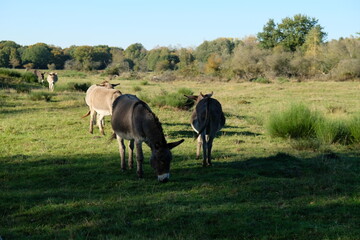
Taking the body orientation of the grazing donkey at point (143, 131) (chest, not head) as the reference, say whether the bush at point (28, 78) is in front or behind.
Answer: behind

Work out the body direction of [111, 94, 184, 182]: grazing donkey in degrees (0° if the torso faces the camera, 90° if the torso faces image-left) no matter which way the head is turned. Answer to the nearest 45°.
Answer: approximately 315°

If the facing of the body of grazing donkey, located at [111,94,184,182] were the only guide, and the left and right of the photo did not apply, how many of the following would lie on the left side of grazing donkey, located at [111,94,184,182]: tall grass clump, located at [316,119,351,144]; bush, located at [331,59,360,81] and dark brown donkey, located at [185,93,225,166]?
3

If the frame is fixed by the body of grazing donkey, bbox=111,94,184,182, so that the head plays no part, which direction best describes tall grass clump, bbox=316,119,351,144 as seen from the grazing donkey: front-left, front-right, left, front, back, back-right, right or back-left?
left

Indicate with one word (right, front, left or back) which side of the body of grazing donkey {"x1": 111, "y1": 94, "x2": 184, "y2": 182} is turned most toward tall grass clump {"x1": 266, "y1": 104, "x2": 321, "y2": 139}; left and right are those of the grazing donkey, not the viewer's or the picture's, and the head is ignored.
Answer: left

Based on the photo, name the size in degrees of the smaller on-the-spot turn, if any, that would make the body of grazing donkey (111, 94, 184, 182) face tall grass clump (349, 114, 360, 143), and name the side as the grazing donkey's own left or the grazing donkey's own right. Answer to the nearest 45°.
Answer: approximately 90° to the grazing donkey's own left

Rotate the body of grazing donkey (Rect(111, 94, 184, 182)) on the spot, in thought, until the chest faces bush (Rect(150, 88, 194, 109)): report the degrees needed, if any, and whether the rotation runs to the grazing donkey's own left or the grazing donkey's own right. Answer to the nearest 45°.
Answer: approximately 135° to the grazing donkey's own left

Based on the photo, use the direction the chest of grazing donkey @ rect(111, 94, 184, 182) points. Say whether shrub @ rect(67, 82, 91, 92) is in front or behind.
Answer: behind

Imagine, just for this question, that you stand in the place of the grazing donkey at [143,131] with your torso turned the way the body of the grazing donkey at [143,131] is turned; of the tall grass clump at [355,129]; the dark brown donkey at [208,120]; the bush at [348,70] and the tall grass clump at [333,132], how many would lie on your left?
4

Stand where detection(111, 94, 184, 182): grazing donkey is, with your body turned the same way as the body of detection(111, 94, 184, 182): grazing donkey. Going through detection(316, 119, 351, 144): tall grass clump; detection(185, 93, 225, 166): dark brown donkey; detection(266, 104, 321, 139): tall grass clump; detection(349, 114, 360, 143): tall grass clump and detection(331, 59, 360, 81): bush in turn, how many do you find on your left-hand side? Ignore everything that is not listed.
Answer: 5

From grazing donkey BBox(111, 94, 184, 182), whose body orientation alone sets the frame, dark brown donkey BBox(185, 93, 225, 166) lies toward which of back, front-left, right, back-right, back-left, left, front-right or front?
left

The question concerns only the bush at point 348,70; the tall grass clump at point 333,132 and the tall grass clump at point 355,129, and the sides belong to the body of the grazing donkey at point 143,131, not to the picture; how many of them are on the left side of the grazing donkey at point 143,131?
3
